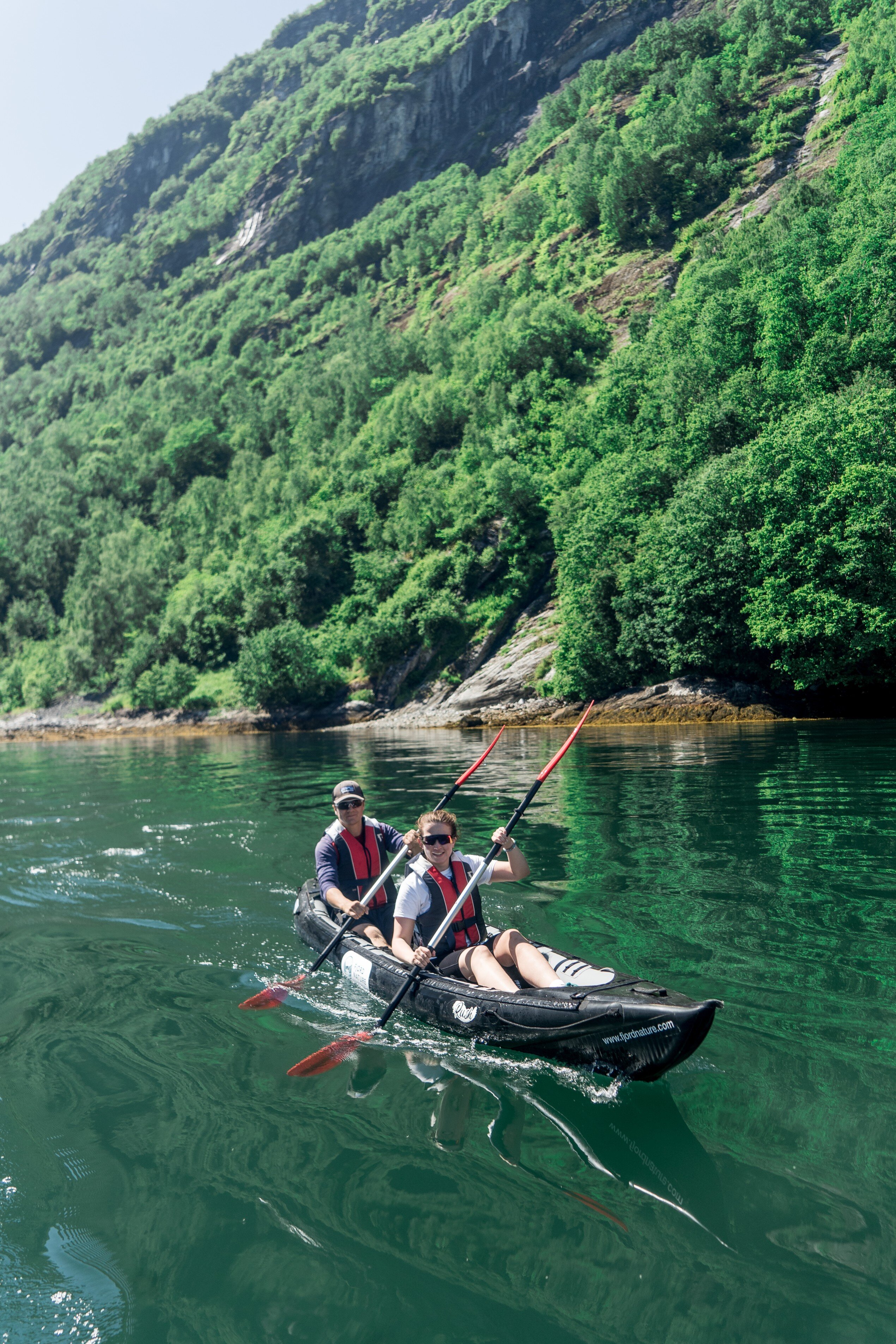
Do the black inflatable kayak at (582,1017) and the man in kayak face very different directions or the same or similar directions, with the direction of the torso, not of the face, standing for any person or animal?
same or similar directions

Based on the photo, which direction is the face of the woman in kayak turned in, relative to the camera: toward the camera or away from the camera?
toward the camera

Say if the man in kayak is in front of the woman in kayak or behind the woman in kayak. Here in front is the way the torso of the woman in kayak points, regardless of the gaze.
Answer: behind

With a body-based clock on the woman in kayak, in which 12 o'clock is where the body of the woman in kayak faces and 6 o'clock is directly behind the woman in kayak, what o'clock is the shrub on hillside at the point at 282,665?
The shrub on hillside is roughly at 7 o'clock from the woman in kayak.

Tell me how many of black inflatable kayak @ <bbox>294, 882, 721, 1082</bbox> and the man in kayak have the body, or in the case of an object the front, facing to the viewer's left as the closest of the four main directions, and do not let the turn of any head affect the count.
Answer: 0

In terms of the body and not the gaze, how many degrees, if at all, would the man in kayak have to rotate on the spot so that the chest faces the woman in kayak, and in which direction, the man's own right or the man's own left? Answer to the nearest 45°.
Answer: approximately 45° to the man's own right

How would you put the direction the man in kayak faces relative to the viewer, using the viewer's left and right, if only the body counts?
facing the viewer and to the right of the viewer
